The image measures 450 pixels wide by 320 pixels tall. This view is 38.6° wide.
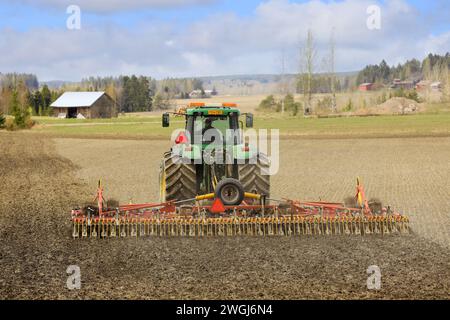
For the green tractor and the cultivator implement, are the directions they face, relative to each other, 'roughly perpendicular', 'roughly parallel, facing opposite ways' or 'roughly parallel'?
roughly parallel

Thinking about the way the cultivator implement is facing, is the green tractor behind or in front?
in front

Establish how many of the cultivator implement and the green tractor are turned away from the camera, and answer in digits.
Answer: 2

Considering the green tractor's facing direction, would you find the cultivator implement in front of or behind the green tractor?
behind

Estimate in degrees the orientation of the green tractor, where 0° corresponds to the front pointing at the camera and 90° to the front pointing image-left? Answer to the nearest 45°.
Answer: approximately 180°

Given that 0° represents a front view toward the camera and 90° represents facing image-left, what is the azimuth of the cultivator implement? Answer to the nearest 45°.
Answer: approximately 180°
